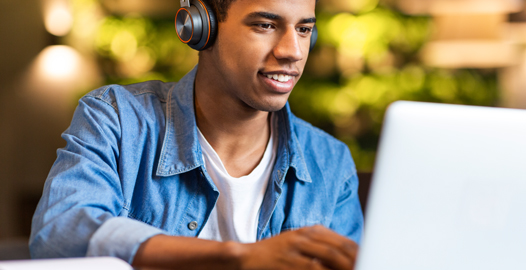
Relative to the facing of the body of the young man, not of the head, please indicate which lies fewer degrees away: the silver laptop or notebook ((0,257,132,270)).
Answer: the silver laptop

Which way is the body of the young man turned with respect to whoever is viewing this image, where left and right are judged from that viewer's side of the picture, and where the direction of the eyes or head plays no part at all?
facing the viewer and to the right of the viewer

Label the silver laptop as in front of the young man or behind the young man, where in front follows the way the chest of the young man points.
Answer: in front

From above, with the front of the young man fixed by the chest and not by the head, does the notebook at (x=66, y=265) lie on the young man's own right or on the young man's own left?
on the young man's own right

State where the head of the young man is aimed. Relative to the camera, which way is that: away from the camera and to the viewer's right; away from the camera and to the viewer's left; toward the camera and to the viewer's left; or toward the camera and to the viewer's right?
toward the camera and to the viewer's right
